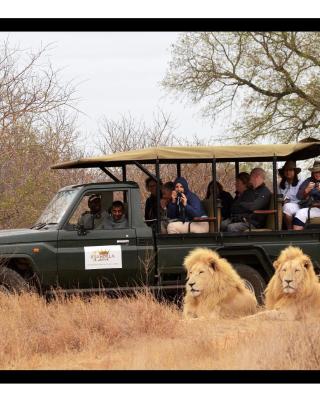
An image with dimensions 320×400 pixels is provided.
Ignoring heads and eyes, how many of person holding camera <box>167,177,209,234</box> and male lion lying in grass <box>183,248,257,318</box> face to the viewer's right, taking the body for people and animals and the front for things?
0

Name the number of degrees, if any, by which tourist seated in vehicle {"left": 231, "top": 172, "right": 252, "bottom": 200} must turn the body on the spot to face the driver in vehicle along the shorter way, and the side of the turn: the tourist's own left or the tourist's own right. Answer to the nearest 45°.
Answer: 0° — they already face them

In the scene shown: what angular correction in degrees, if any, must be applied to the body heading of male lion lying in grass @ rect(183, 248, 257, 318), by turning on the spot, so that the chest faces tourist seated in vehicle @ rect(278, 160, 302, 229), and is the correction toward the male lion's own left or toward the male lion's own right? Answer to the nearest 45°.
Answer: approximately 180°

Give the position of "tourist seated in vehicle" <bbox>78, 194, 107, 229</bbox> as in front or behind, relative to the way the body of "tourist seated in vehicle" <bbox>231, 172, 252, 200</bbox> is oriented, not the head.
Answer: in front

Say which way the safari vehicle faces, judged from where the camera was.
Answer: facing to the left of the viewer

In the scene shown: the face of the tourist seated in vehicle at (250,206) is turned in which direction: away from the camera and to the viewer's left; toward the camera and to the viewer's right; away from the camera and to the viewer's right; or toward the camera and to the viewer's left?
toward the camera and to the viewer's left

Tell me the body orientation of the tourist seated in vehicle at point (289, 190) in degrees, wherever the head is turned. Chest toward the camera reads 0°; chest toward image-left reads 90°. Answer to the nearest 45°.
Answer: approximately 45°

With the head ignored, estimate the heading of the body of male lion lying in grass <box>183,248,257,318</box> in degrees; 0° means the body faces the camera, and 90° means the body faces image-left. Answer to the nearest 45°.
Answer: approximately 45°
